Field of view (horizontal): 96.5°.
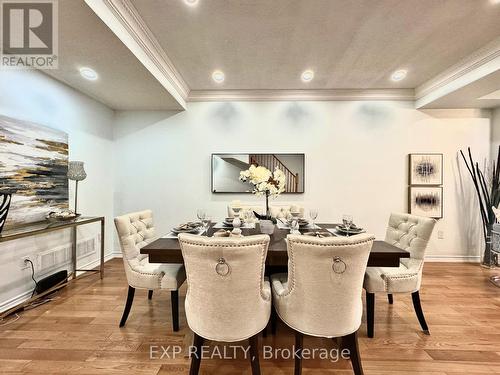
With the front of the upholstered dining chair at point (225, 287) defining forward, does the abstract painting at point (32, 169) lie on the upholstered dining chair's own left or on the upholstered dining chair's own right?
on the upholstered dining chair's own left

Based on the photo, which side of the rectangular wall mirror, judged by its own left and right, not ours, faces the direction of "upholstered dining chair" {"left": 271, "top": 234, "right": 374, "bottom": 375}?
front

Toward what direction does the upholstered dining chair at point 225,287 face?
away from the camera

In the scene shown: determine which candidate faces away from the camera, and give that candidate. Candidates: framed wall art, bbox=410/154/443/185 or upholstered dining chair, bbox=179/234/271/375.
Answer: the upholstered dining chair

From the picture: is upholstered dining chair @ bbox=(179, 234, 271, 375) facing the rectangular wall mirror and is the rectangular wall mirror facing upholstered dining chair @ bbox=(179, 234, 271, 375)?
yes

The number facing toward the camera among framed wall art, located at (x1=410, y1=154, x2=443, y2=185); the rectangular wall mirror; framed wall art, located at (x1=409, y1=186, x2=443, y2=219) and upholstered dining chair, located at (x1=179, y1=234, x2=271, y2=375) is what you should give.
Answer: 3

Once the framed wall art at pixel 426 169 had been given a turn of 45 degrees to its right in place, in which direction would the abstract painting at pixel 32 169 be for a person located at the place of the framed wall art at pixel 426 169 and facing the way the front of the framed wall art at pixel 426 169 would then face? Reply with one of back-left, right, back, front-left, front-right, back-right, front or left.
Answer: front

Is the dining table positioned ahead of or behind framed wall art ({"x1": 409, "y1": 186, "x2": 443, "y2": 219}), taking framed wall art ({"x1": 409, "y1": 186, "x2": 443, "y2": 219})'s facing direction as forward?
ahead

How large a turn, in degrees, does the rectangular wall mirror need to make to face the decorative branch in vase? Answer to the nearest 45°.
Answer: approximately 90° to its left

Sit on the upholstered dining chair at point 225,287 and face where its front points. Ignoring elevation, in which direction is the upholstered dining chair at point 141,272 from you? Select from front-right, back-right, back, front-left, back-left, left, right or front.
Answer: front-left

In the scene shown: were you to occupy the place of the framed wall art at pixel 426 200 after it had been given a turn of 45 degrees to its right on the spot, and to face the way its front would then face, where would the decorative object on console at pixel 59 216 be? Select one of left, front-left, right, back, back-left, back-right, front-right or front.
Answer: front

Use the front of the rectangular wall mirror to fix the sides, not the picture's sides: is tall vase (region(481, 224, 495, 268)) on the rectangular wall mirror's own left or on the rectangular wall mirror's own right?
on the rectangular wall mirror's own left

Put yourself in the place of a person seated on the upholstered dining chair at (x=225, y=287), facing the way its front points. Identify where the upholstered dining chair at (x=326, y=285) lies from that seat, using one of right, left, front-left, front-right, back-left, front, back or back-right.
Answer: right

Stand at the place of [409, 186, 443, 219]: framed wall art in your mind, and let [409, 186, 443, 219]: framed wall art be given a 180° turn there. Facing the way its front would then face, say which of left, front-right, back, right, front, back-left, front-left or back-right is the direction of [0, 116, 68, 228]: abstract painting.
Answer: back-left

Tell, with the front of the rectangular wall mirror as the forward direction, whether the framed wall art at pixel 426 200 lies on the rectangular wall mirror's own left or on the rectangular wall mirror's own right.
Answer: on the rectangular wall mirror's own left

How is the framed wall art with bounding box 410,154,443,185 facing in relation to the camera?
toward the camera

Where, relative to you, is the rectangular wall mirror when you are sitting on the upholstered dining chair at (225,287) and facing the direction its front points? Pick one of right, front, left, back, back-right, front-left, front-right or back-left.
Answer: front

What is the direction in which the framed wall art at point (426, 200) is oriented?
toward the camera

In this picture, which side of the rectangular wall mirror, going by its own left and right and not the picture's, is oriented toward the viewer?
front
